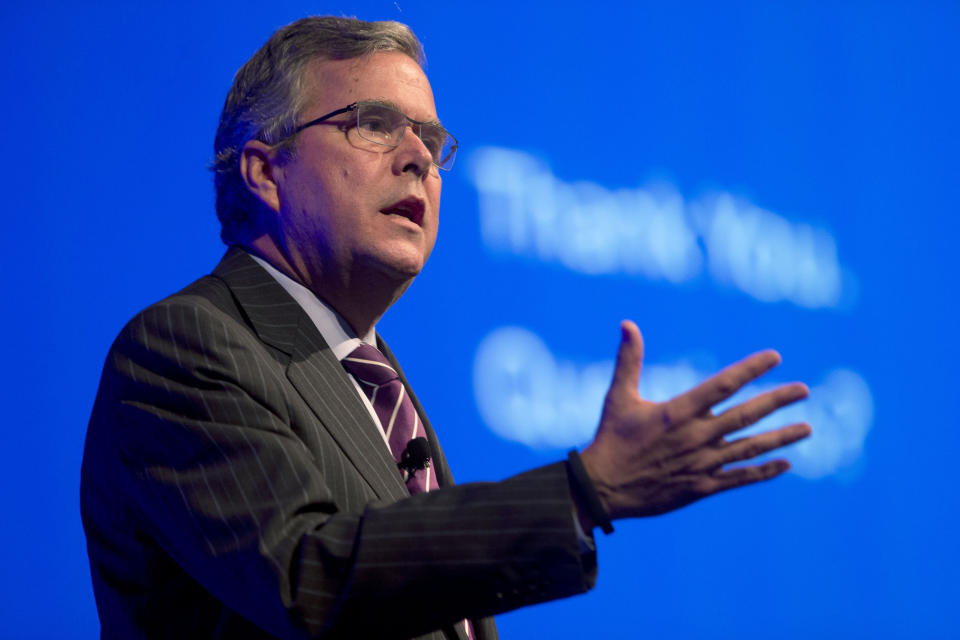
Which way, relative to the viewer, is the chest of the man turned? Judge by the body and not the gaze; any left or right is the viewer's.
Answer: facing the viewer and to the right of the viewer
